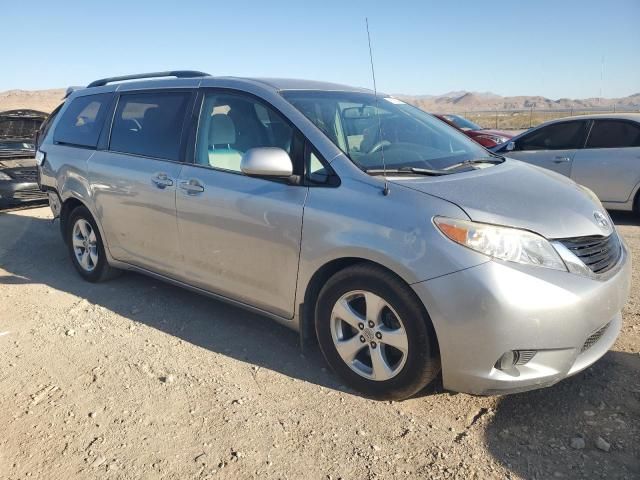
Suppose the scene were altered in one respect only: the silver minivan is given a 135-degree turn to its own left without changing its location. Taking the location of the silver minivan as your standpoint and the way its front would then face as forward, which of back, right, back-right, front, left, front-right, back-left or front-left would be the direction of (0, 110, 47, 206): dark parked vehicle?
front-left

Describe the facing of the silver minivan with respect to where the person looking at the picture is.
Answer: facing the viewer and to the right of the viewer
